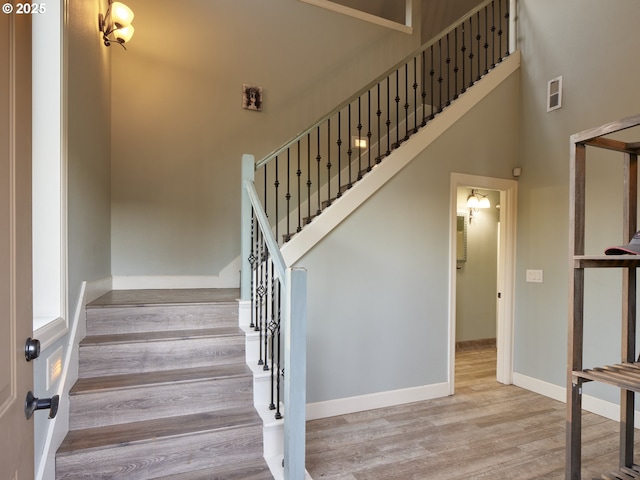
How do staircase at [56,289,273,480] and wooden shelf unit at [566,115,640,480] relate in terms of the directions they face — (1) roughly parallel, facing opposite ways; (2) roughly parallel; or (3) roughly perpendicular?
roughly perpendicular

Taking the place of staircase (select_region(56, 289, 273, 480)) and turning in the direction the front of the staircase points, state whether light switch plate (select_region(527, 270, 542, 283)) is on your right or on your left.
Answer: on your left

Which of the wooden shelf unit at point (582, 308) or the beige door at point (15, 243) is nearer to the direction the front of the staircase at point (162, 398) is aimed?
the beige door

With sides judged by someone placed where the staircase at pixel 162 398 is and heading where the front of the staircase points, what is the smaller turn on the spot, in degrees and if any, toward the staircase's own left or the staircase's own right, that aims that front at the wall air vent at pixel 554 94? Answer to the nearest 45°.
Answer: approximately 90° to the staircase's own left

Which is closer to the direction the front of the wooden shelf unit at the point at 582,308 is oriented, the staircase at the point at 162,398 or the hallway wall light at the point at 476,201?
the staircase

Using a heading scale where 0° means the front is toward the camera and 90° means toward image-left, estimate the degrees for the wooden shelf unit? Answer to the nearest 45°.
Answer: approximately 45°
